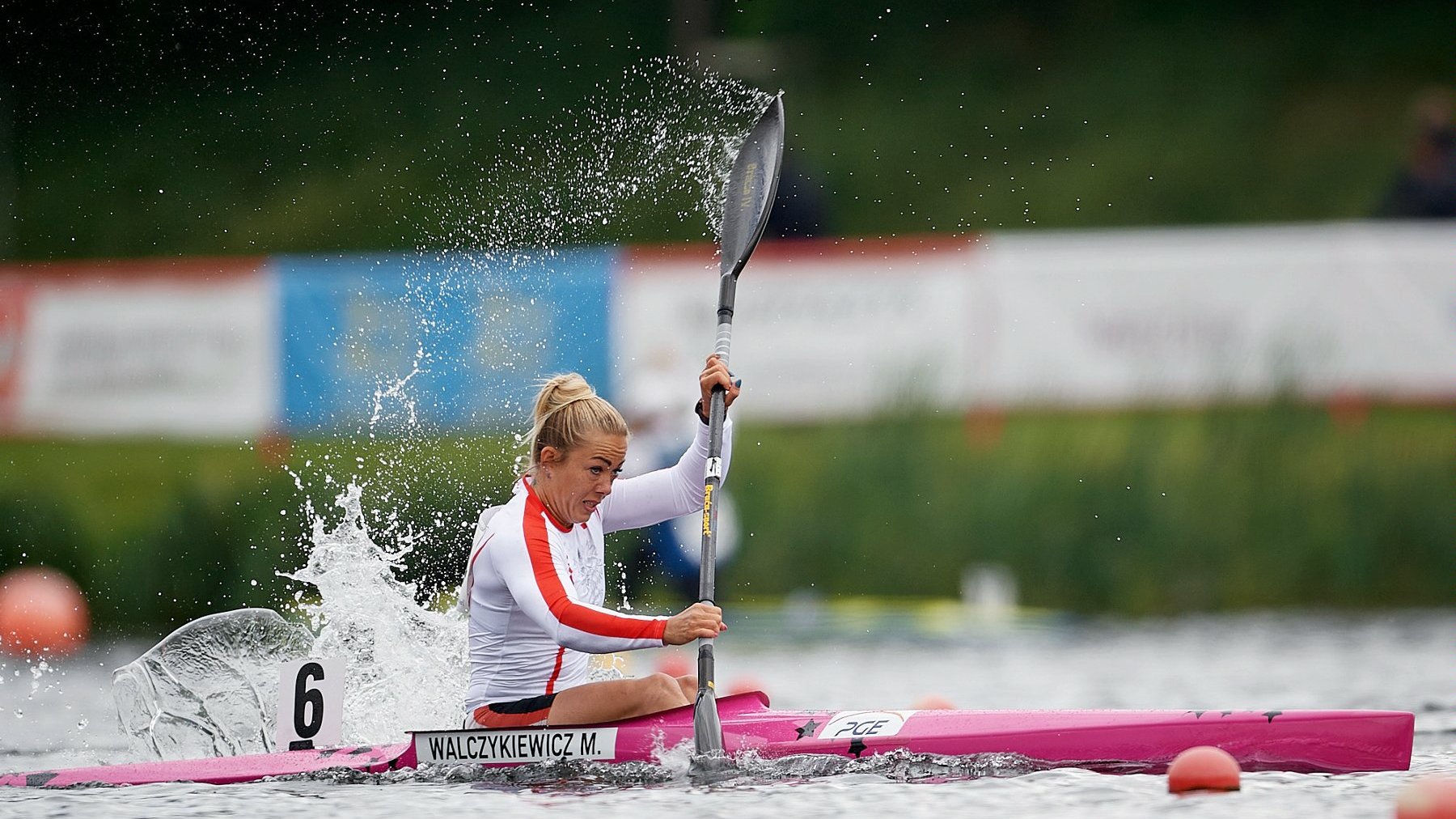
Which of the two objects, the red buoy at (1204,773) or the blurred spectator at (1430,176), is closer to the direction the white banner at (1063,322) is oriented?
the red buoy

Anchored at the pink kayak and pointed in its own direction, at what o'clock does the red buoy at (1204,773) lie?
The red buoy is roughly at 1 o'clock from the pink kayak.

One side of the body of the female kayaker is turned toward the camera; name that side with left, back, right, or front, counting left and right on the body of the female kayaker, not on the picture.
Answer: right

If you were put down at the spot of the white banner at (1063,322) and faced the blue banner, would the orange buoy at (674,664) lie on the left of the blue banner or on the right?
left

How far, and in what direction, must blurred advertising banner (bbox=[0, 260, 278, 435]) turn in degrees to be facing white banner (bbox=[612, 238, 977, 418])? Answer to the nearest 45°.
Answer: approximately 45° to its left

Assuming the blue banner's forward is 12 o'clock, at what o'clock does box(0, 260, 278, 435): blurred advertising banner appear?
The blurred advertising banner is roughly at 4 o'clock from the blue banner.

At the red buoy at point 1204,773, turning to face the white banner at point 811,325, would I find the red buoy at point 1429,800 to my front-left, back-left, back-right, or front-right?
back-right

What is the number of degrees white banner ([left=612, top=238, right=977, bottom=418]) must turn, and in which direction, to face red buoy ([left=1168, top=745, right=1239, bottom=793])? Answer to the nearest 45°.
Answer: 0° — it already faces it

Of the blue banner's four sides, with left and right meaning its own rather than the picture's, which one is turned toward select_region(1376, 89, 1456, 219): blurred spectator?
left

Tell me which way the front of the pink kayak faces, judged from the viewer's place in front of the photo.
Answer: facing to the right of the viewer

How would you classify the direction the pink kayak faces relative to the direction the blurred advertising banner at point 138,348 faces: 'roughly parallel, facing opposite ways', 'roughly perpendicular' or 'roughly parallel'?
roughly perpendicular

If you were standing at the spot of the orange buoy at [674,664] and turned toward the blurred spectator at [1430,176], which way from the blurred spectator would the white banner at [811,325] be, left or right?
left

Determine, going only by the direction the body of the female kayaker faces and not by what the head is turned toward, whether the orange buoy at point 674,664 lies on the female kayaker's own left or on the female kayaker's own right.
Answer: on the female kayaker's own left
